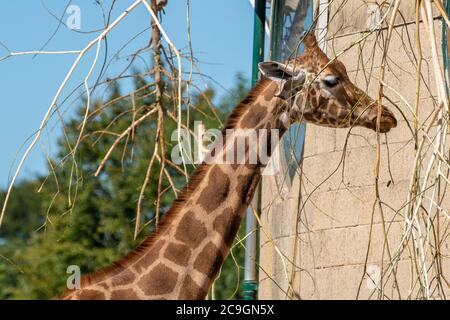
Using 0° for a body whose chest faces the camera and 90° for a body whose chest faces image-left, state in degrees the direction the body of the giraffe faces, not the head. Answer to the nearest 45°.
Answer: approximately 270°
